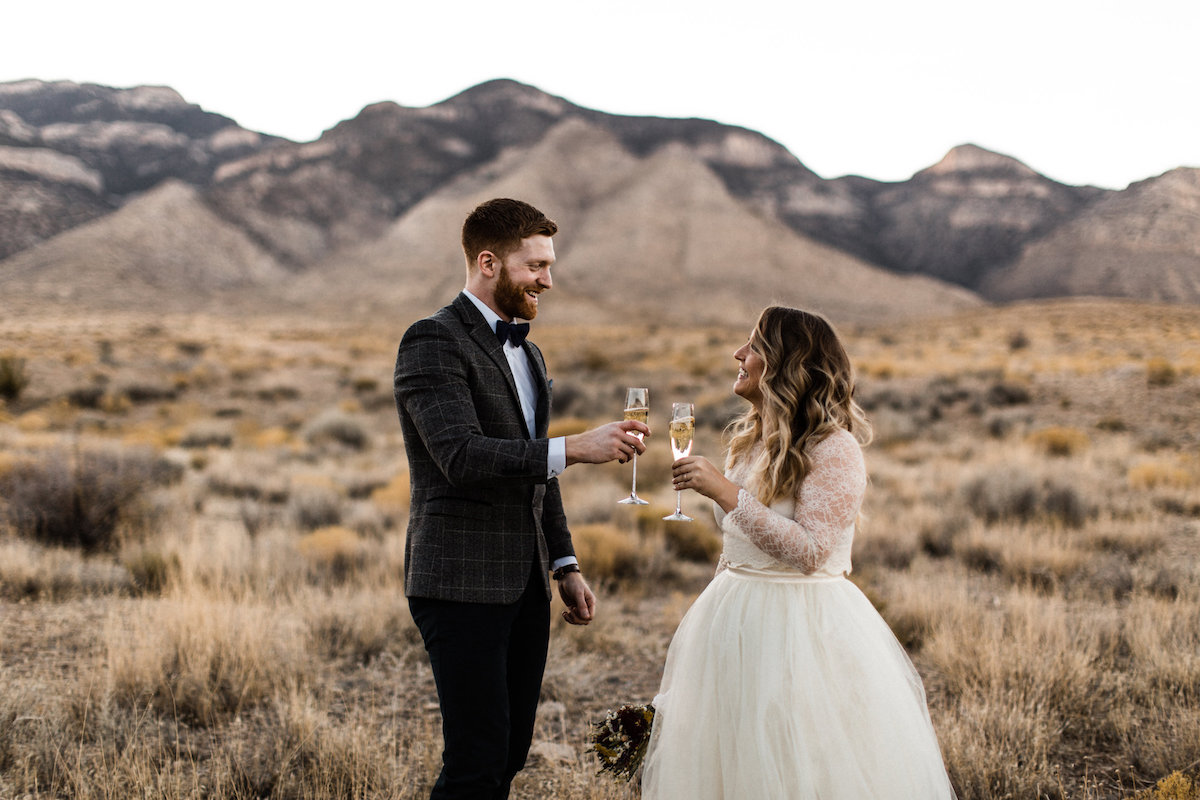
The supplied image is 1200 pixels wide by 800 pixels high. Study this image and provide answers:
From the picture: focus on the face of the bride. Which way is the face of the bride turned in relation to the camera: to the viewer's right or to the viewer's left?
to the viewer's left

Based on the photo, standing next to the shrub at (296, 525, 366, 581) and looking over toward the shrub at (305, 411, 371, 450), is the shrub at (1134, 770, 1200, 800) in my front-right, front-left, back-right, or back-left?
back-right

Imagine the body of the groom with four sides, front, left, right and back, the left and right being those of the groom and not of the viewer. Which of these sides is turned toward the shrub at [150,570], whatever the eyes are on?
back

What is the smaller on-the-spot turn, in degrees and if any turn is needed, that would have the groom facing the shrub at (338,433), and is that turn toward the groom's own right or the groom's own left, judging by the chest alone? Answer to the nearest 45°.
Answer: approximately 135° to the groom's own left

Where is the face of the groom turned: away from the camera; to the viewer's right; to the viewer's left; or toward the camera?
to the viewer's right

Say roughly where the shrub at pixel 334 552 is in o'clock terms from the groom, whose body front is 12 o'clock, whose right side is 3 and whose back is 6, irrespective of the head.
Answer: The shrub is roughly at 7 o'clock from the groom.

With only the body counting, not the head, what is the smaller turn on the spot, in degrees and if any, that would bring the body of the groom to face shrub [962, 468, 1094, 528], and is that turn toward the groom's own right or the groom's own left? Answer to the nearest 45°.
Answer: approximately 90° to the groom's own left

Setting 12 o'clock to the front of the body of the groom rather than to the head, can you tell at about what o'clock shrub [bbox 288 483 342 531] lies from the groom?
The shrub is roughly at 7 o'clock from the groom.

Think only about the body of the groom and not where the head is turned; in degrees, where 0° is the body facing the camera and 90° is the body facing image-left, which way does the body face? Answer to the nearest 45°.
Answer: approximately 315°
